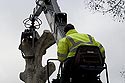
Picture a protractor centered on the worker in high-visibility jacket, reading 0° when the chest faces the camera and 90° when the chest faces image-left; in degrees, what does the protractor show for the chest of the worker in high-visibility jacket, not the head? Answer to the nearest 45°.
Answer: approximately 135°

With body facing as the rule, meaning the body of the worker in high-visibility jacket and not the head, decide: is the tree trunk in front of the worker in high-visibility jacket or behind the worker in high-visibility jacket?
in front
